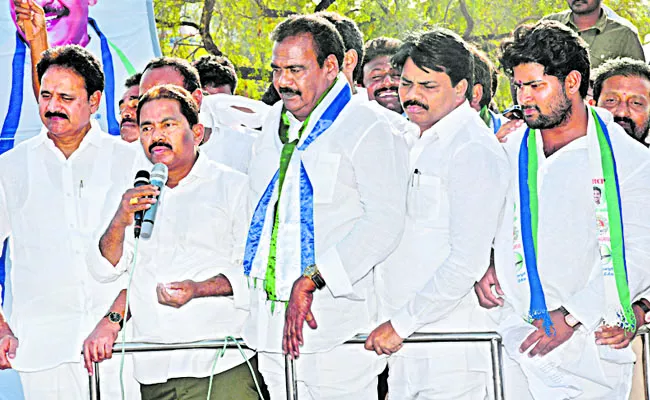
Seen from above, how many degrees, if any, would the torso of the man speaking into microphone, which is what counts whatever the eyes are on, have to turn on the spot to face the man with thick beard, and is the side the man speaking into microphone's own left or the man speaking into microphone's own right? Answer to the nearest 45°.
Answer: approximately 90° to the man speaking into microphone's own left

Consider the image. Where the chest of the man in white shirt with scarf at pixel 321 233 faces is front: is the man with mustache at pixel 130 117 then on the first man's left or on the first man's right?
on the first man's right

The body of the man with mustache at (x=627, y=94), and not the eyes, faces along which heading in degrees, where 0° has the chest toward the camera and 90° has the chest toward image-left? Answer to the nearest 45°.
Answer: approximately 0°

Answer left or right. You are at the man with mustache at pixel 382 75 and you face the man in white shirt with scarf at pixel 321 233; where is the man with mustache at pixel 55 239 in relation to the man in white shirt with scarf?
right

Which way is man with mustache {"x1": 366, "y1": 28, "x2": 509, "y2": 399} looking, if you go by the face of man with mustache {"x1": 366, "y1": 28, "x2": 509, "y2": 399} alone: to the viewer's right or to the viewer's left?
to the viewer's left

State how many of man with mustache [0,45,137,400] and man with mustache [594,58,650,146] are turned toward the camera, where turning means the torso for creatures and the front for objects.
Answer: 2

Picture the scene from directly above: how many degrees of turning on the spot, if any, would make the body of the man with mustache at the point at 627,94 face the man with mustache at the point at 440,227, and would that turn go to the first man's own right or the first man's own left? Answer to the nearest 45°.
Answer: approximately 45° to the first man's own right
